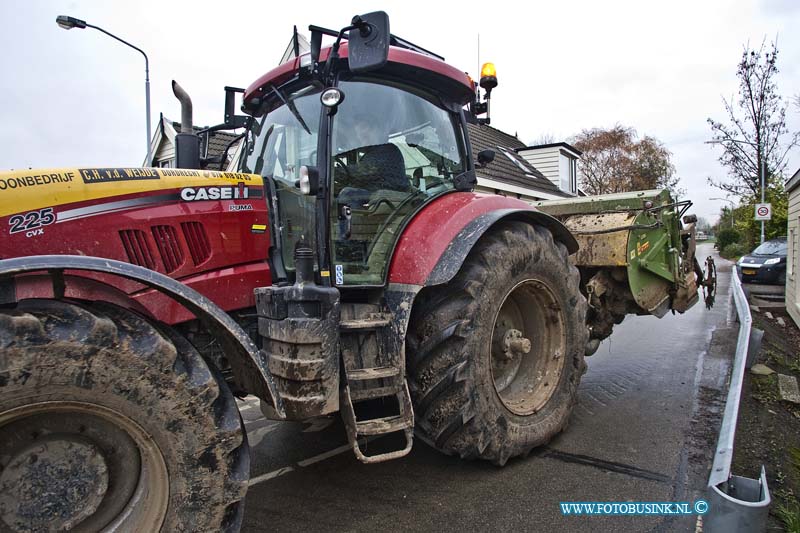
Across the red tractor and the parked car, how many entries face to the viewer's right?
0

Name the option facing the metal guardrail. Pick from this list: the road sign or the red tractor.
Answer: the road sign

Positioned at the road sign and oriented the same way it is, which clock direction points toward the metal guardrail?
The metal guardrail is roughly at 12 o'clock from the road sign.

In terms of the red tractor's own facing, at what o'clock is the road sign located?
The road sign is roughly at 6 o'clock from the red tractor.

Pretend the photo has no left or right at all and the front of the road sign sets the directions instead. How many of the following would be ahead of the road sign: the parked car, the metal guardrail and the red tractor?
3

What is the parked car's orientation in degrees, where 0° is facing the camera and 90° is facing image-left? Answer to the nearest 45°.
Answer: approximately 45°

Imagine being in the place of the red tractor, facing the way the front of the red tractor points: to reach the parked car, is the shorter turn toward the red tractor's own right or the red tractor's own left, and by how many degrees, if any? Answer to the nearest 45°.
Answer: approximately 180°

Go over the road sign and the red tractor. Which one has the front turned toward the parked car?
the road sign

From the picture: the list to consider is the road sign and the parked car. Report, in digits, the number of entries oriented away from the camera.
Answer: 0
